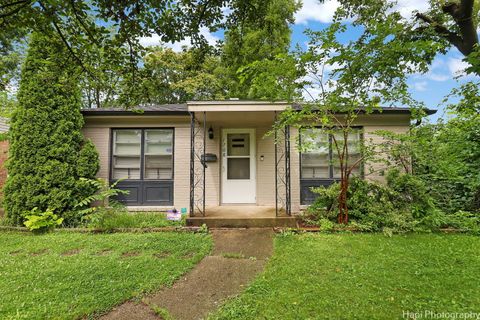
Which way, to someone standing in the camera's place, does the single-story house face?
facing the viewer

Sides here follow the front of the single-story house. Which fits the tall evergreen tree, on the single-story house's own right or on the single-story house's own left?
on the single-story house's own right

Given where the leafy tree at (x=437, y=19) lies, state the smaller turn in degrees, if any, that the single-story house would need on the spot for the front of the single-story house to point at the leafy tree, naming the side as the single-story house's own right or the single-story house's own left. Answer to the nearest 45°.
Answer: approximately 90° to the single-story house's own left

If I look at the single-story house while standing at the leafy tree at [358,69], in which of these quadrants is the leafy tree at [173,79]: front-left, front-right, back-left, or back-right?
front-right

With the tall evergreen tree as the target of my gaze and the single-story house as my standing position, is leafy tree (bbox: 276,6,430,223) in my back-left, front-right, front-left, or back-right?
back-left
